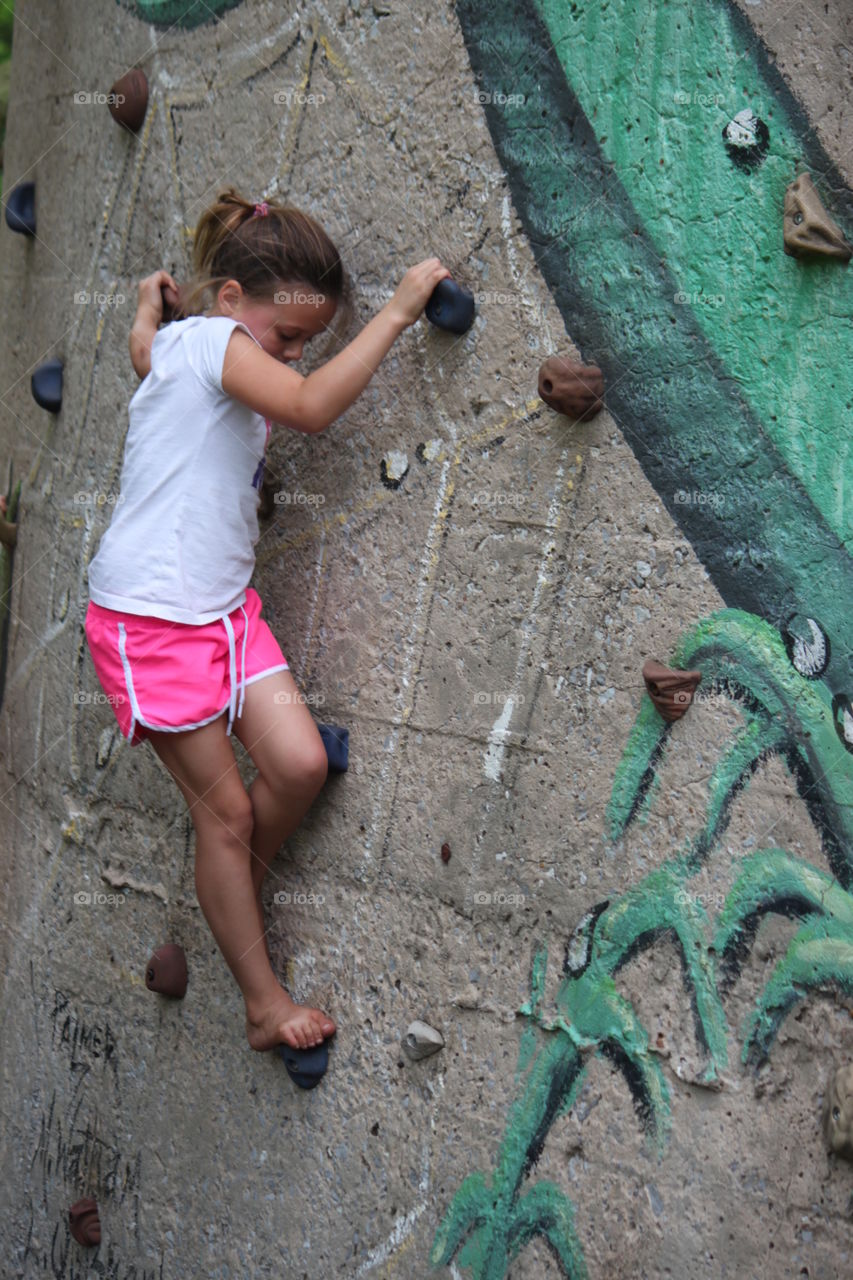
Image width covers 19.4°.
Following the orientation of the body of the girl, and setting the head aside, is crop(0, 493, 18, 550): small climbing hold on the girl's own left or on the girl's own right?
on the girl's own left

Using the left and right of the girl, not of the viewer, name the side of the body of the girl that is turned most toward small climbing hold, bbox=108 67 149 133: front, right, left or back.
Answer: left

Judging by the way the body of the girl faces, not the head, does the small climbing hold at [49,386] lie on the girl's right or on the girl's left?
on the girl's left

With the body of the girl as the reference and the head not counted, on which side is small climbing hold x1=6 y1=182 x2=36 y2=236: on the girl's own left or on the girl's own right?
on the girl's own left
